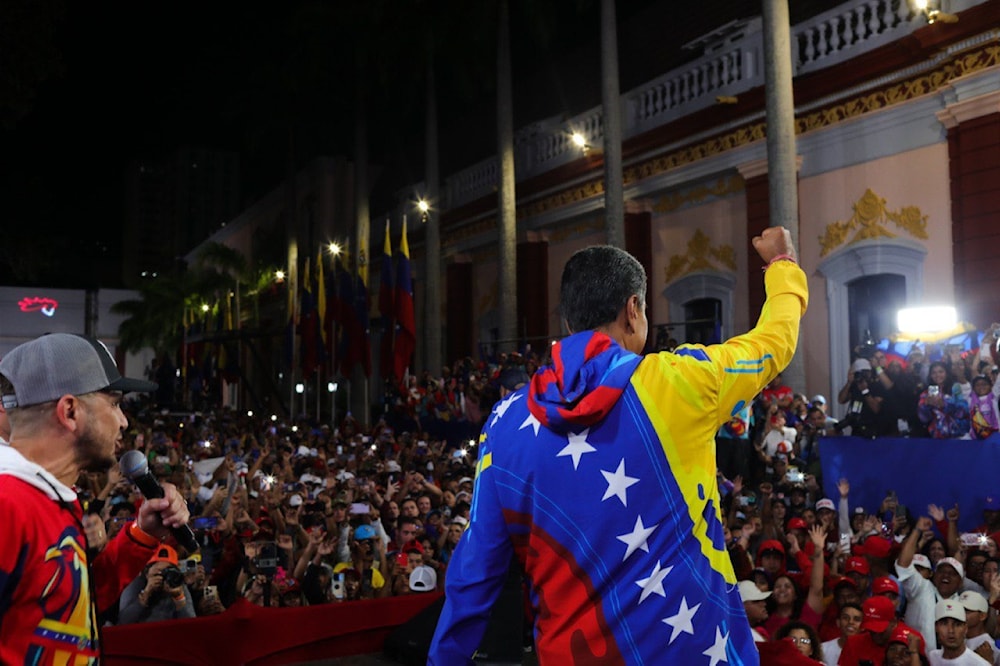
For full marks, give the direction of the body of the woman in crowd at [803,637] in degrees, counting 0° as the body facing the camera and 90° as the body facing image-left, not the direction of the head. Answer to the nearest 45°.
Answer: approximately 45°

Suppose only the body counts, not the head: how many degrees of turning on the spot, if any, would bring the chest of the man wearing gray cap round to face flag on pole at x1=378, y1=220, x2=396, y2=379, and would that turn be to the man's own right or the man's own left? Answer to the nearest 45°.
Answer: approximately 90° to the man's own left

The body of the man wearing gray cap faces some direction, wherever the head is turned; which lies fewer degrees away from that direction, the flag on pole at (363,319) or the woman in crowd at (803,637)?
the woman in crowd

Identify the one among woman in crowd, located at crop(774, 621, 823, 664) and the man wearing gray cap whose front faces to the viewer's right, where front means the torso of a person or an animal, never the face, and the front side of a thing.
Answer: the man wearing gray cap

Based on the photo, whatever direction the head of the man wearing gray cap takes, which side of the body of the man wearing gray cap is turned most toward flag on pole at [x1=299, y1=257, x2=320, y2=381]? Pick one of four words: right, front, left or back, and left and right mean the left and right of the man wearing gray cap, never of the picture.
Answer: left

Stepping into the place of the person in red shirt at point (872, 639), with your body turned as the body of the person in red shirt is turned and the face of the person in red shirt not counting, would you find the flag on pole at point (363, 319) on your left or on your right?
on your right

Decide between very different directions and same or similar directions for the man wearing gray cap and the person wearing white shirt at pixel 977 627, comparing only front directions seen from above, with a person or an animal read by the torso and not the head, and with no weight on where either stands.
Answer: very different directions

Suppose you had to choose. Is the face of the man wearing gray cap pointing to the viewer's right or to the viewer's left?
to the viewer's right

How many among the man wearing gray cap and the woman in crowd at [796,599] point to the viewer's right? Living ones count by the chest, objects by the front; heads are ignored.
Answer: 1

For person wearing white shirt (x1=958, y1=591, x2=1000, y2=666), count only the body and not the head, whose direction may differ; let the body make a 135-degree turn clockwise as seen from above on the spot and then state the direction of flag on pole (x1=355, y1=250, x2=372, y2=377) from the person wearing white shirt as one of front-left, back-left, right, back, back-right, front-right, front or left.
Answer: front-left

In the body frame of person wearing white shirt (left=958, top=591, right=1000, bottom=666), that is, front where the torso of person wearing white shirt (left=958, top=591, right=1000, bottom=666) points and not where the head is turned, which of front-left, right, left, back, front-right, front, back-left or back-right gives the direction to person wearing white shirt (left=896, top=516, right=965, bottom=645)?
right
